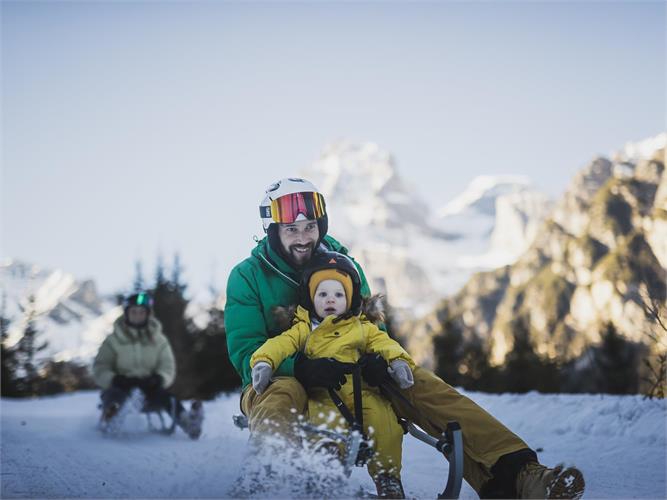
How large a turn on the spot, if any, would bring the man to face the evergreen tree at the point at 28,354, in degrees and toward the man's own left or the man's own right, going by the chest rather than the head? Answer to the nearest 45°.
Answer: approximately 180°

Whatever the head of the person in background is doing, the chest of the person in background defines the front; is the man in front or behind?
in front

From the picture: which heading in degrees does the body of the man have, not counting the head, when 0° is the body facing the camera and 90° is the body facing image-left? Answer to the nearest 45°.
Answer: approximately 315°

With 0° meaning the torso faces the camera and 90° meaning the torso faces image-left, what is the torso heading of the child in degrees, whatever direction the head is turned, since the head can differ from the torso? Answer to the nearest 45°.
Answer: approximately 0°

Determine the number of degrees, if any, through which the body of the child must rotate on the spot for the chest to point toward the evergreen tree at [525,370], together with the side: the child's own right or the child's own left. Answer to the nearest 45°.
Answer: approximately 180°

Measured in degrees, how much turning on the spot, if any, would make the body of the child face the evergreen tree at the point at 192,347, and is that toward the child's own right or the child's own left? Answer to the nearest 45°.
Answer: approximately 180°

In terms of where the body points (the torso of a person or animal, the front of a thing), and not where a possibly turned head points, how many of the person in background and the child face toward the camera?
2
